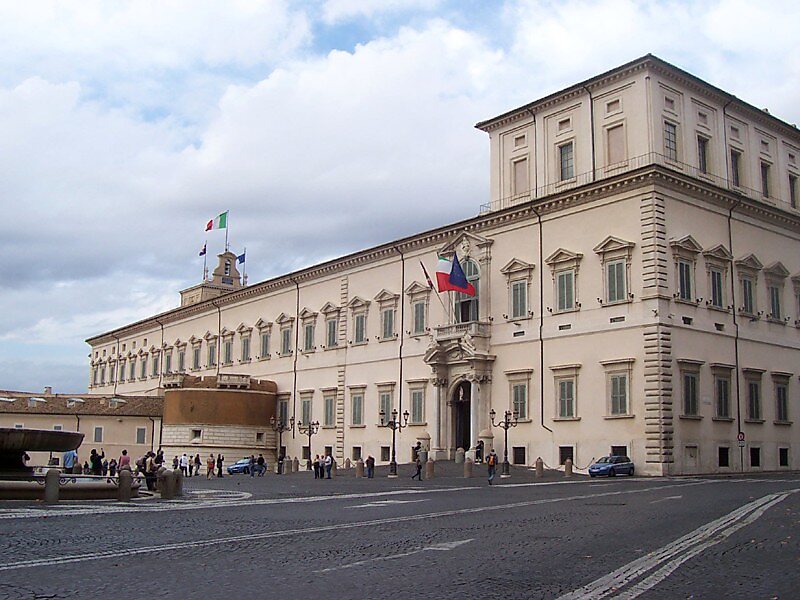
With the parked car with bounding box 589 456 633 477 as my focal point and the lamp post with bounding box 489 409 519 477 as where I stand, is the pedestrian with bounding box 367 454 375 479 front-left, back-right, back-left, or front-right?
back-right

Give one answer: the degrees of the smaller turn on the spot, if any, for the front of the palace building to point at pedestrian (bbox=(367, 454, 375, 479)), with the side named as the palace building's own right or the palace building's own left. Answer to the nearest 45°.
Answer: approximately 45° to the palace building's own right

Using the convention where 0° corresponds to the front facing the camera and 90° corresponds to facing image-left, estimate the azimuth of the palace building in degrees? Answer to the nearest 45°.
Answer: approximately 45°

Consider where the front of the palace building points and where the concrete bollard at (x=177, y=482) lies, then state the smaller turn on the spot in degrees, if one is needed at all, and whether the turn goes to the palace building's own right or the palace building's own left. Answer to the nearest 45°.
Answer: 0° — it already faces it

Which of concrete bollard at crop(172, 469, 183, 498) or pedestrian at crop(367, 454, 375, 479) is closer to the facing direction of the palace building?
the concrete bollard

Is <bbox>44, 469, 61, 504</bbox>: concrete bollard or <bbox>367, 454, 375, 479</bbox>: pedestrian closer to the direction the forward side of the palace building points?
the concrete bollard
